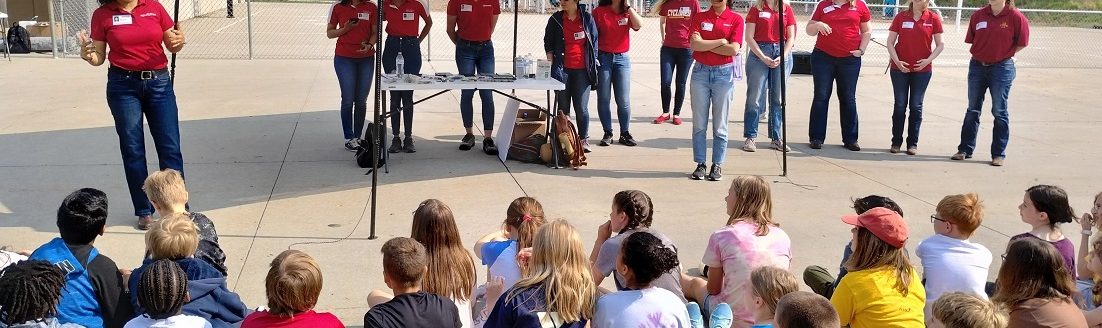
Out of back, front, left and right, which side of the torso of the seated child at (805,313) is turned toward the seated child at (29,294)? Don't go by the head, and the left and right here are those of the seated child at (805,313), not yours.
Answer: left

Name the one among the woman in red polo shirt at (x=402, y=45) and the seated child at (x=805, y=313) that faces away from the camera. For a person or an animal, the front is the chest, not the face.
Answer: the seated child

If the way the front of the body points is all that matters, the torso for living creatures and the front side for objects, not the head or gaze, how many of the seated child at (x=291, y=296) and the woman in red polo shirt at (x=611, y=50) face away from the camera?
1

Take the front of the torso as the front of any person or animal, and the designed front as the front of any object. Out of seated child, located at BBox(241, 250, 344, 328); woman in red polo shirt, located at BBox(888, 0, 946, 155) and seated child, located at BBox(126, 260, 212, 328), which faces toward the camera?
the woman in red polo shirt

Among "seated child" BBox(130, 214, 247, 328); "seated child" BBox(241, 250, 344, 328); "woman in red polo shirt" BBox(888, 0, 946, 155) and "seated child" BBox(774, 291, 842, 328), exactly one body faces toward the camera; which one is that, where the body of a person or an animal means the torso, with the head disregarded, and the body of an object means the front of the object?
the woman in red polo shirt

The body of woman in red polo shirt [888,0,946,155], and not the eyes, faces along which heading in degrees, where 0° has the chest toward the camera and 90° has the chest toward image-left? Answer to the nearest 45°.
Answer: approximately 0°

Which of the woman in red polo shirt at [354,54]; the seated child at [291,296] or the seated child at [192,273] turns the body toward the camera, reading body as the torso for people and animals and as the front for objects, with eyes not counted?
the woman in red polo shirt

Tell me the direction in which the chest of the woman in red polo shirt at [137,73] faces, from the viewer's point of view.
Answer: toward the camera

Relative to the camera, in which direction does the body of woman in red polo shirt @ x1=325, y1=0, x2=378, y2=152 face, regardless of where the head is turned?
toward the camera

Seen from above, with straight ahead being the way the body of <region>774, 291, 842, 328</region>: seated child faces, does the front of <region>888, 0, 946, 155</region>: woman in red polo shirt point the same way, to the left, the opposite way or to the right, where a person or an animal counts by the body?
the opposite way

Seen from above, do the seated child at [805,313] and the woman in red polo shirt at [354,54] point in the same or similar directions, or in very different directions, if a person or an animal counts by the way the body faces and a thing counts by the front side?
very different directions

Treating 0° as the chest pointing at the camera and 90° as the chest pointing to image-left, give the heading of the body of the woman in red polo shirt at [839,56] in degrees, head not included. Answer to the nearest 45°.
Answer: approximately 0°

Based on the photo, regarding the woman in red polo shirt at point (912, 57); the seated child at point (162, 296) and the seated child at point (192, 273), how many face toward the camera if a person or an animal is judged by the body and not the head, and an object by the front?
1

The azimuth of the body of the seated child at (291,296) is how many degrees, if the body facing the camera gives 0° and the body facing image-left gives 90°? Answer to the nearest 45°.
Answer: approximately 180°

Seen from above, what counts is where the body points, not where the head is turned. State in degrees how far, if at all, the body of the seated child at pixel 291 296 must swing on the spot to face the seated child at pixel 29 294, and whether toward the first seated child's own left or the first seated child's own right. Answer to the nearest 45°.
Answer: approximately 90° to the first seated child's own left

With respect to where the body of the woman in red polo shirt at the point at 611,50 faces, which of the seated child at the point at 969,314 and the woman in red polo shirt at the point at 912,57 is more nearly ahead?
the seated child

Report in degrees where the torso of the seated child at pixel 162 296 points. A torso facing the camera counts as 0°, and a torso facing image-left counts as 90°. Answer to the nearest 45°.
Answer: approximately 180°
